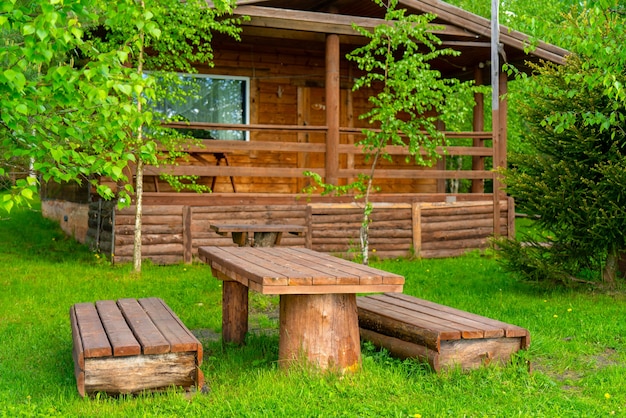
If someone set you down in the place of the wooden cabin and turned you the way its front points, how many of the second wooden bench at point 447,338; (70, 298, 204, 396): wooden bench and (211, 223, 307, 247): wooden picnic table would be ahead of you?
3

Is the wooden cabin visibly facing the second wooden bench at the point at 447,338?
yes

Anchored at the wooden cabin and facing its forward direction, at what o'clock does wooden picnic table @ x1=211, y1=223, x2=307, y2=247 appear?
The wooden picnic table is roughly at 12 o'clock from the wooden cabin.

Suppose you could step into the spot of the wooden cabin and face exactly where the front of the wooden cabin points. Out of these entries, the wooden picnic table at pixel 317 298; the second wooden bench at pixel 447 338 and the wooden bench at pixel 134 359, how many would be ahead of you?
3

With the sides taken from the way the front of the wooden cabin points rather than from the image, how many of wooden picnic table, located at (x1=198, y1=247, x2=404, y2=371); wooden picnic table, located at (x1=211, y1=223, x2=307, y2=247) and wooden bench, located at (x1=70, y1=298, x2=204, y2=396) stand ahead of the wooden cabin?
3

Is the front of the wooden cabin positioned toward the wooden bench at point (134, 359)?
yes

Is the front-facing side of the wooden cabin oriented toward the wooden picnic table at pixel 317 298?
yes

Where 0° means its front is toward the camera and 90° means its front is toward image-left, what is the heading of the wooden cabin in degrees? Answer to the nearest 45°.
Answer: approximately 0°
